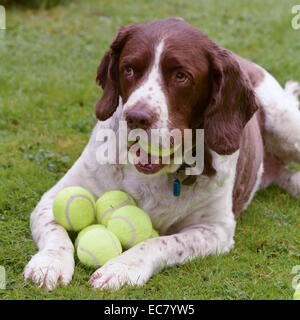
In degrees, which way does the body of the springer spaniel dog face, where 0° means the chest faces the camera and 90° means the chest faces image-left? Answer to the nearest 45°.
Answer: approximately 45°
